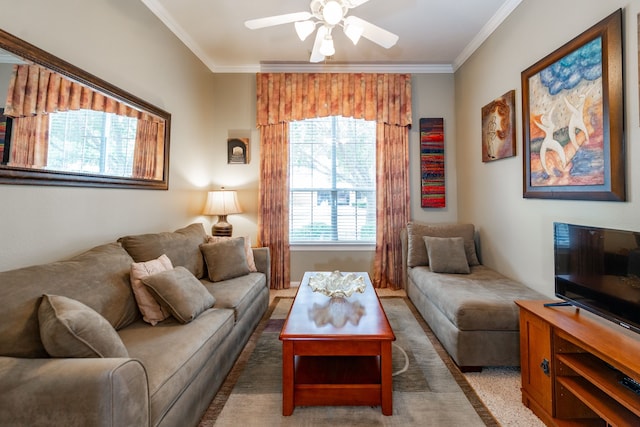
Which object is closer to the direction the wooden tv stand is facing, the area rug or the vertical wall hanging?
the area rug

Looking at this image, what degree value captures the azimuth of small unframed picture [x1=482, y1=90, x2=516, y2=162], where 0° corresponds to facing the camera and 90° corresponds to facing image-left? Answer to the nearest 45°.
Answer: approximately 45°

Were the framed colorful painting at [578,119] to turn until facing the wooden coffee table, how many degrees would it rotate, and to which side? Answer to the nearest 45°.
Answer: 0° — it already faces it

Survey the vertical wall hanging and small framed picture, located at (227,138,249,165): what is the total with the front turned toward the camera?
2

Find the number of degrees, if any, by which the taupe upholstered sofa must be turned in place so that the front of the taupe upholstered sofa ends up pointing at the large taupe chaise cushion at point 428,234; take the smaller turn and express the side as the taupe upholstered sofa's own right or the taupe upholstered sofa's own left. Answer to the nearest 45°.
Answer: approximately 45° to the taupe upholstered sofa's own left

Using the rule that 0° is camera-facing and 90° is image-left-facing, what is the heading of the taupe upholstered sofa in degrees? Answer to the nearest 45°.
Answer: approximately 315°

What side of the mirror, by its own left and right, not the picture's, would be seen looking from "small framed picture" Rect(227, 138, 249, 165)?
left

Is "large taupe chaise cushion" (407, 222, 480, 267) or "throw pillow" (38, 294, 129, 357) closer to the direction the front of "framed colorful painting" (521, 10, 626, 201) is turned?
the throw pillow

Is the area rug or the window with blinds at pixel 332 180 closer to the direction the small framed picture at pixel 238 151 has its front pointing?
the area rug

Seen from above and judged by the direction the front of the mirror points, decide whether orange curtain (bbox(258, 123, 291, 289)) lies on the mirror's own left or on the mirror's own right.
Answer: on the mirror's own left

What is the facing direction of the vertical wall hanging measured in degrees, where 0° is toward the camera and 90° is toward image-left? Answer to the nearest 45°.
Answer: approximately 0°

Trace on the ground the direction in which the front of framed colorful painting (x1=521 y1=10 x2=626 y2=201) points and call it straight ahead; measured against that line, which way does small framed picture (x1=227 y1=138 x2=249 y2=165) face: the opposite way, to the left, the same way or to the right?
to the left

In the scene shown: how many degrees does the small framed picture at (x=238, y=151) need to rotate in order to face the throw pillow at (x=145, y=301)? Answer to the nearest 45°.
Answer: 0° — it already faces it
